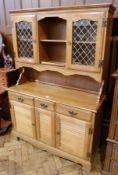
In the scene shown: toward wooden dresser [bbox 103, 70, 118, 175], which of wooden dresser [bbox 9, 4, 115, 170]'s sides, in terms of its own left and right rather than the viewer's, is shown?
left

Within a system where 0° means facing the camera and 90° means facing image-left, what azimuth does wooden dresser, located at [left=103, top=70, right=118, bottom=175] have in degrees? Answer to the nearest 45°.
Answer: approximately 45°

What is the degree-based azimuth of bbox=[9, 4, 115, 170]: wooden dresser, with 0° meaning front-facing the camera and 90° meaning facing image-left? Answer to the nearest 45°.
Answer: approximately 45°

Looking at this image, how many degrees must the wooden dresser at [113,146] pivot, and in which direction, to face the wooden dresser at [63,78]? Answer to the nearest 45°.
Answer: approximately 45° to its right
